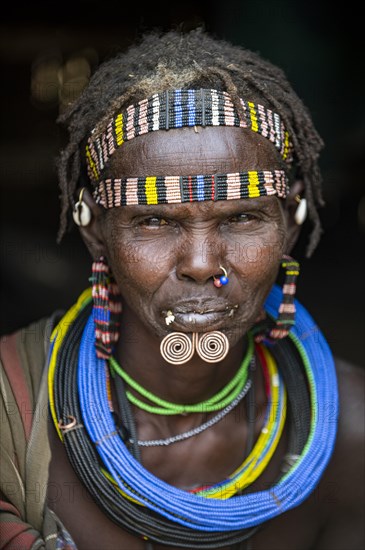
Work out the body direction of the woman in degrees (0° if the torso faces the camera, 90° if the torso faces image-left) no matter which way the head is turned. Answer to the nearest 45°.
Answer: approximately 0°
